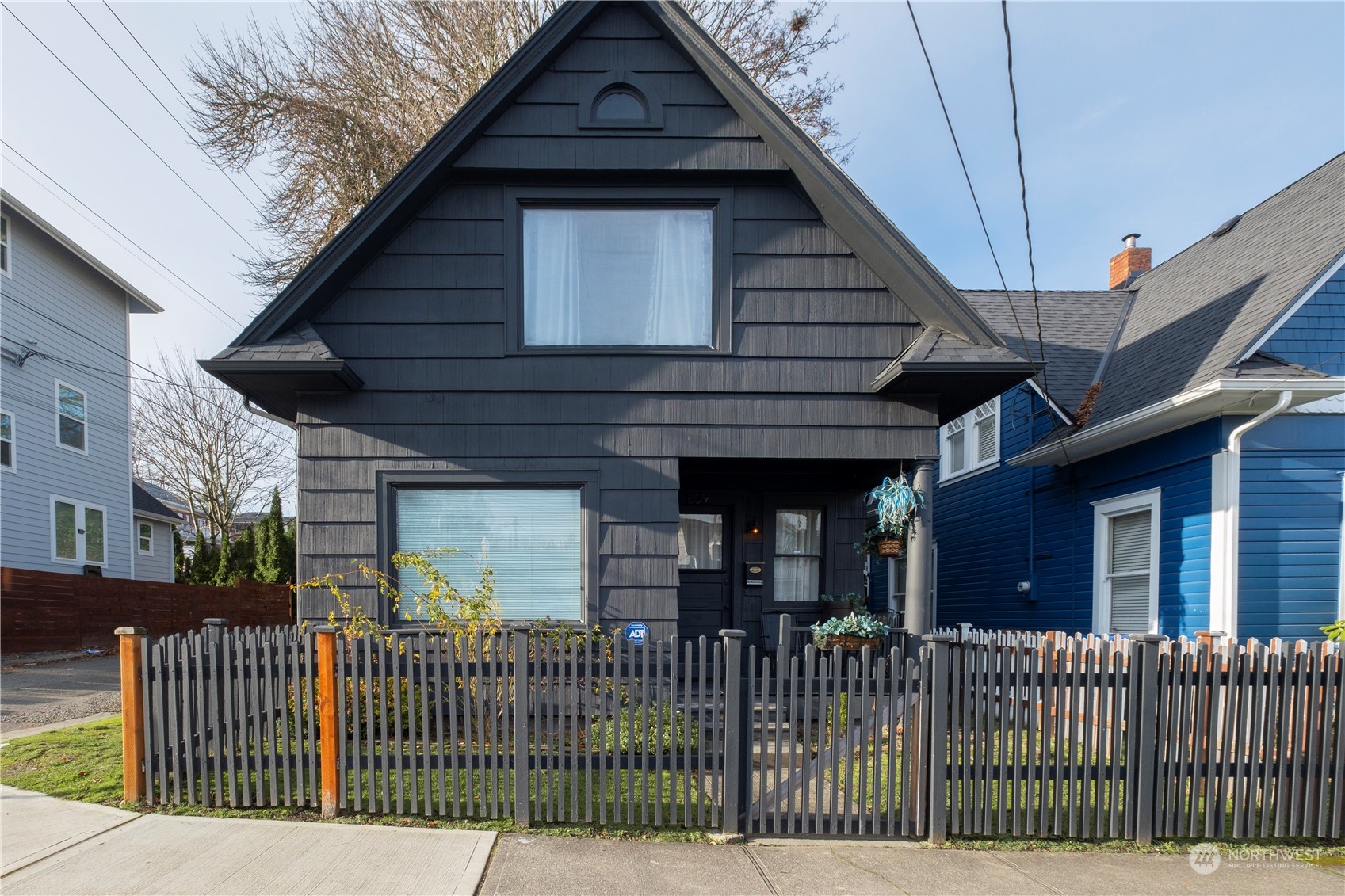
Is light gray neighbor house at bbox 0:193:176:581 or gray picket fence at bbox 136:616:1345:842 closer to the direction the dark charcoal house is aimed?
the gray picket fence

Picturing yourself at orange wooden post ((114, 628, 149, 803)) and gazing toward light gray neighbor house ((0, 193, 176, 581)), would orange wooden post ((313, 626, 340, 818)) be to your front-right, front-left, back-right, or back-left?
back-right

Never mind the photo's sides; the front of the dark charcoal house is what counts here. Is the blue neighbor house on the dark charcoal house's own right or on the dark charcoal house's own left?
on the dark charcoal house's own left

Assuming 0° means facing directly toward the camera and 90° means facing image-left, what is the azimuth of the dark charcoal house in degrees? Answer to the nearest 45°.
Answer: approximately 0°
